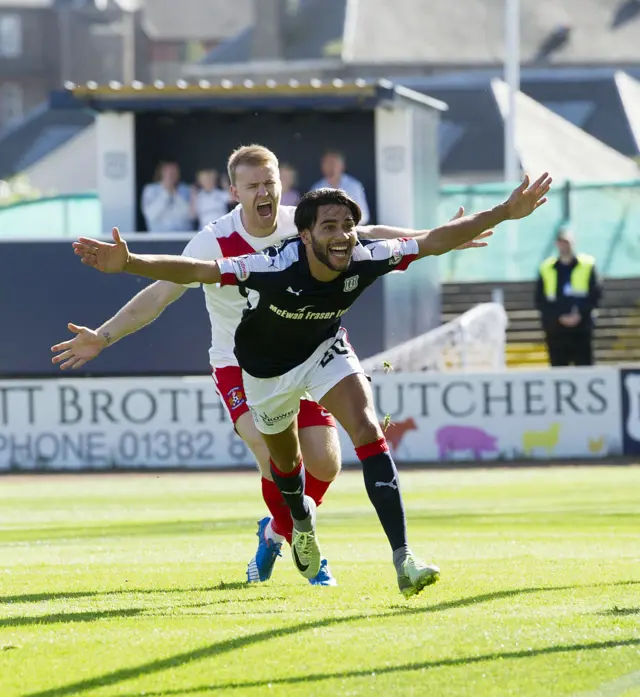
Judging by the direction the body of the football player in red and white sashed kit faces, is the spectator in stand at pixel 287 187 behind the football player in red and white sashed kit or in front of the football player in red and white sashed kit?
behind

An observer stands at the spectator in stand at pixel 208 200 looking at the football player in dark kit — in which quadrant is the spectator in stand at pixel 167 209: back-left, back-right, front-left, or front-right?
back-right

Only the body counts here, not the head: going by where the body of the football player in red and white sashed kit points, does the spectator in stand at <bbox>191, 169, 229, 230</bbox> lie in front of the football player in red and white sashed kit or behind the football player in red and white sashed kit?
behind

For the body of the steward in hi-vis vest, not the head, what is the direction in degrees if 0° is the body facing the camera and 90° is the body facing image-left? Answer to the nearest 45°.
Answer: approximately 0°

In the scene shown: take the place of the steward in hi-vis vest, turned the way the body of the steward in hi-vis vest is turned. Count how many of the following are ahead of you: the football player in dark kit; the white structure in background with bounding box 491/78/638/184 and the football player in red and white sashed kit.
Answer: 2

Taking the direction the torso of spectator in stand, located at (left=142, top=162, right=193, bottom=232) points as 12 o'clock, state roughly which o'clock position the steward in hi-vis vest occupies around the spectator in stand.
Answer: The steward in hi-vis vest is roughly at 10 o'clock from the spectator in stand.

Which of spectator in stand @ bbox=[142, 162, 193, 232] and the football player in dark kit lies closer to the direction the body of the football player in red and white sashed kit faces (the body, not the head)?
the football player in dark kit

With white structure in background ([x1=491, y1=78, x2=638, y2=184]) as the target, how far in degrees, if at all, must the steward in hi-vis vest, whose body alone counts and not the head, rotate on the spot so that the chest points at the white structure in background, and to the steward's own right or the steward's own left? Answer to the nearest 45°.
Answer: approximately 180°

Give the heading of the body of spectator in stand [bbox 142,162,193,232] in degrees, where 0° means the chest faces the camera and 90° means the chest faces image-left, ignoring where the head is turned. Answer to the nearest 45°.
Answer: approximately 0°

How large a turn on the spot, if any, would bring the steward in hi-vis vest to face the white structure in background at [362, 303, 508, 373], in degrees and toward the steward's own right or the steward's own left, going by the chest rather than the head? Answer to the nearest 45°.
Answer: approximately 135° to the steward's own right
